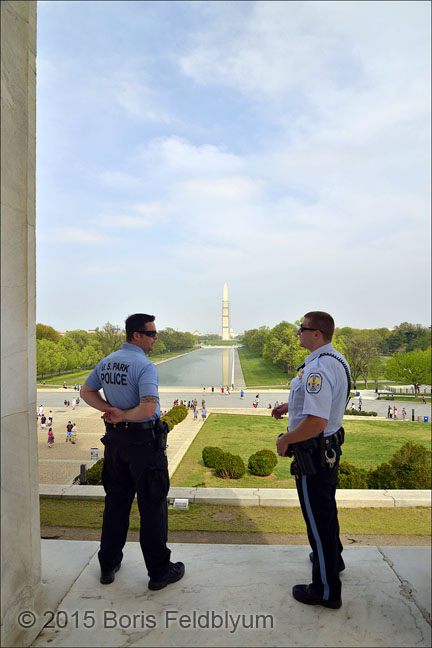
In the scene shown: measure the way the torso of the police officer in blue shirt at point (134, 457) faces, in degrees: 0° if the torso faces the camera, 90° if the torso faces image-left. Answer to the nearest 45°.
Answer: approximately 225°

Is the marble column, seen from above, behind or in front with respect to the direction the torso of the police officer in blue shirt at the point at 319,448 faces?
in front

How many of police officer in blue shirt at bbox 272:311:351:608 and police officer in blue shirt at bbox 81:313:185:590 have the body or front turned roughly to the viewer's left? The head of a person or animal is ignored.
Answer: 1

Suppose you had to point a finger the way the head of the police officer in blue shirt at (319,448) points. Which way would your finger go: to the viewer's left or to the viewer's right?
to the viewer's left

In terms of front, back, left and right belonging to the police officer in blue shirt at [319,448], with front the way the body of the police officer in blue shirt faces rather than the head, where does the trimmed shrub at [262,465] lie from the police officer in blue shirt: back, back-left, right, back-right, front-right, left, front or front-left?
right

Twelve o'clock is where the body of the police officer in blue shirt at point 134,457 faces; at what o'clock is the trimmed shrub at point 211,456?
The trimmed shrub is roughly at 11 o'clock from the police officer in blue shirt.

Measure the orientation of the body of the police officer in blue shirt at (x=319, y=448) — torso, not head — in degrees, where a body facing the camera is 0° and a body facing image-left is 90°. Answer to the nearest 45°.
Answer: approximately 90°

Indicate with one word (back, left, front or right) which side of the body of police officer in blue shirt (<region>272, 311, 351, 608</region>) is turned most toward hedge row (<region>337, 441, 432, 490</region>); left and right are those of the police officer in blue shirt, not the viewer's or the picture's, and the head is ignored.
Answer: right

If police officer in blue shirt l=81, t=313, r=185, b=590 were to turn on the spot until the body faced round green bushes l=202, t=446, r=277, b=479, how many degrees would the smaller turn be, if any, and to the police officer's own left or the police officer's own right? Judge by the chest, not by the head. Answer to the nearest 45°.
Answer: approximately 45° to the police officer's own left

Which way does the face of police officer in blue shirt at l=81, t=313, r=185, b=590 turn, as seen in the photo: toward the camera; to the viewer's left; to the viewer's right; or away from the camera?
to the viewer's right

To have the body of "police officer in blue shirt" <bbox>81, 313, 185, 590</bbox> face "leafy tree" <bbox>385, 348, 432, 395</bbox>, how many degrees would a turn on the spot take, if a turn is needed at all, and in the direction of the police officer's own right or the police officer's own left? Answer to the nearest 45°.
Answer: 0° — they already face it
